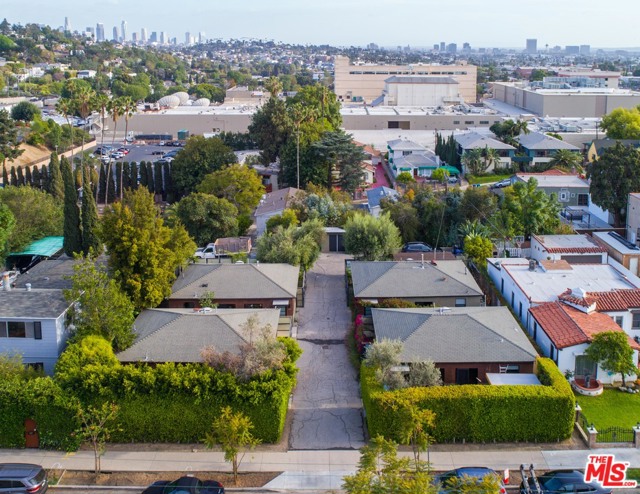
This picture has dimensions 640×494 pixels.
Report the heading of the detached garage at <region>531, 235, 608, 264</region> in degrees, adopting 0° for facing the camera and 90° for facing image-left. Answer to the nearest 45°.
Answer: approximately 0°

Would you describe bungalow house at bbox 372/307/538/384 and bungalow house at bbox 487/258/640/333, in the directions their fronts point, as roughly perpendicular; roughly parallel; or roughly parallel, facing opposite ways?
roughly parallel

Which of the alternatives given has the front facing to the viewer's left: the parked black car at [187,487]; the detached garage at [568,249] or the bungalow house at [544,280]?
the parked black car

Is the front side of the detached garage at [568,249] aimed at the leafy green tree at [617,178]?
no

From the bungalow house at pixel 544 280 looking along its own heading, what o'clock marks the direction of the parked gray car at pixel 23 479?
The parked gray car is roughly at 1 o'clock from the bungalow house.

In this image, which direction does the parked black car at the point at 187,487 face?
to the viewer's left

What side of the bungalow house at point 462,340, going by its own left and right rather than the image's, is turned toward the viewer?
front

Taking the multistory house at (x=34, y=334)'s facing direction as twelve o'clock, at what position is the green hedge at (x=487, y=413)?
The green hedge is roughly at 10 o'clock from the multistory house.

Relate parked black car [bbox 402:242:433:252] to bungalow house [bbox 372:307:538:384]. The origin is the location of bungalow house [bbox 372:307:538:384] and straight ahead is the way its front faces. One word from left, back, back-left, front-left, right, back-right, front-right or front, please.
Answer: back

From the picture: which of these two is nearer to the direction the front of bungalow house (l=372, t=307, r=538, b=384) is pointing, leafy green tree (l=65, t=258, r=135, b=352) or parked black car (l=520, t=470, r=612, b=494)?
the parked black car

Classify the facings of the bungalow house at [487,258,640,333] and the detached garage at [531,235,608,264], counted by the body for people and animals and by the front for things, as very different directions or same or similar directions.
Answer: same or similar directions

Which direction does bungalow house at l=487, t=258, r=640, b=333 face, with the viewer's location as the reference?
facing the viewer

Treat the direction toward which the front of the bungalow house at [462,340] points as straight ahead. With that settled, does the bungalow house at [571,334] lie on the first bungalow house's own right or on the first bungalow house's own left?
on the first bungalow house's own left

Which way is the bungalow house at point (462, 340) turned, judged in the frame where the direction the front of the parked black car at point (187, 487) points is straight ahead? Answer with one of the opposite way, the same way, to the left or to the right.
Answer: to the left

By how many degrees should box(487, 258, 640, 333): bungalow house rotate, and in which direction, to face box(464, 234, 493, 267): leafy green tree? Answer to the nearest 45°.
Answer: approximately 135° to its right

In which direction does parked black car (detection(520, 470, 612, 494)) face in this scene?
to the viewer's left
